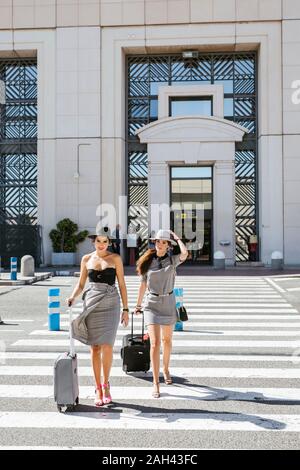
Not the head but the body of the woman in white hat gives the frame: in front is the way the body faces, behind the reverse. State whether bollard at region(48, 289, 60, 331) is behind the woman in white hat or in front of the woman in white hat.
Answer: behind

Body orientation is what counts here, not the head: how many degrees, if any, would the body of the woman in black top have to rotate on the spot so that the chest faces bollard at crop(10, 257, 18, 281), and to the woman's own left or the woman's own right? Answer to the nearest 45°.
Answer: approximately 180°

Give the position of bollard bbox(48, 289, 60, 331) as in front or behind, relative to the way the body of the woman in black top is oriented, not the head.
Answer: behind

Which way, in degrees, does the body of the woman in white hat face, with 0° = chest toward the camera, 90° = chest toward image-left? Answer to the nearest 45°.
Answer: approximately 0°

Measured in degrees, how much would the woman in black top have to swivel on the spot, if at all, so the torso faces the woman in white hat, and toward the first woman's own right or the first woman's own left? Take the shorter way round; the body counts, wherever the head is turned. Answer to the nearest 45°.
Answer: approximately 135° to the first woman's own left

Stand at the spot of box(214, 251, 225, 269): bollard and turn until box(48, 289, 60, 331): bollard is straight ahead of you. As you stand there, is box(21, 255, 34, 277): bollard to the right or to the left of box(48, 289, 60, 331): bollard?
right

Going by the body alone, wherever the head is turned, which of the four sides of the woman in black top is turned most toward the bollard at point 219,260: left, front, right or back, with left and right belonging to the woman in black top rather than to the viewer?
back

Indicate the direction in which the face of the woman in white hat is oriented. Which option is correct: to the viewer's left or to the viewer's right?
to the viewer's left

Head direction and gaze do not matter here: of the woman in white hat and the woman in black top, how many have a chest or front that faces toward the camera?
2

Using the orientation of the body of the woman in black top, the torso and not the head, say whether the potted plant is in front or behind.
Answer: behind
